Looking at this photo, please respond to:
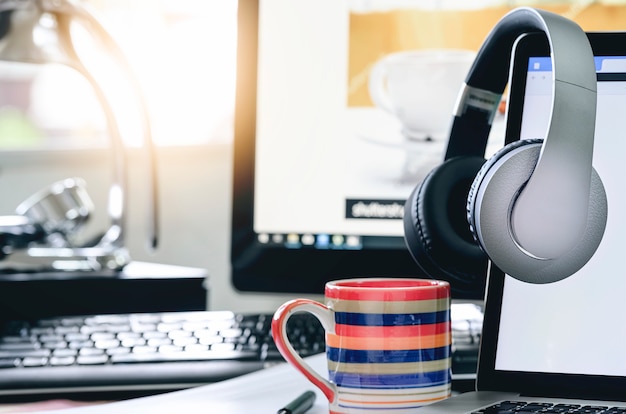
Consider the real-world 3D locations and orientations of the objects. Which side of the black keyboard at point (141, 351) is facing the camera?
front

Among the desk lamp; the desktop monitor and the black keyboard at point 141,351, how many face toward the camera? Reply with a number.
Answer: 2

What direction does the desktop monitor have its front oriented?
toward the camera

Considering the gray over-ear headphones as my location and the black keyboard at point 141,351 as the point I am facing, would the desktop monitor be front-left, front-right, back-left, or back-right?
front-right

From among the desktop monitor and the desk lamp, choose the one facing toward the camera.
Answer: the desktop monitor

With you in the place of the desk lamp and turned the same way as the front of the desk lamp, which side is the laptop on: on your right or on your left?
on your left

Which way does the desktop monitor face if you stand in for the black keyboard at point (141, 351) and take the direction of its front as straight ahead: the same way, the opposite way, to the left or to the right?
the same way

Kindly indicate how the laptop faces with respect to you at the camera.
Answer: facing the viewer and to the left of the viewer

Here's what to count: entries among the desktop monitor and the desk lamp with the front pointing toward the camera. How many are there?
1

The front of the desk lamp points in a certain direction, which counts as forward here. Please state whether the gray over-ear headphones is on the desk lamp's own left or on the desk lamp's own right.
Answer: on the desk lamp's own left

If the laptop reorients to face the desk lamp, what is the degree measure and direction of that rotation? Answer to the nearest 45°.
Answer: approximately 90° to its right

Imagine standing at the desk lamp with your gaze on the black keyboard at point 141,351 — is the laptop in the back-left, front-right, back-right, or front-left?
front-left

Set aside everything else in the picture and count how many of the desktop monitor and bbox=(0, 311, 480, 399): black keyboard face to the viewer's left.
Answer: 0
